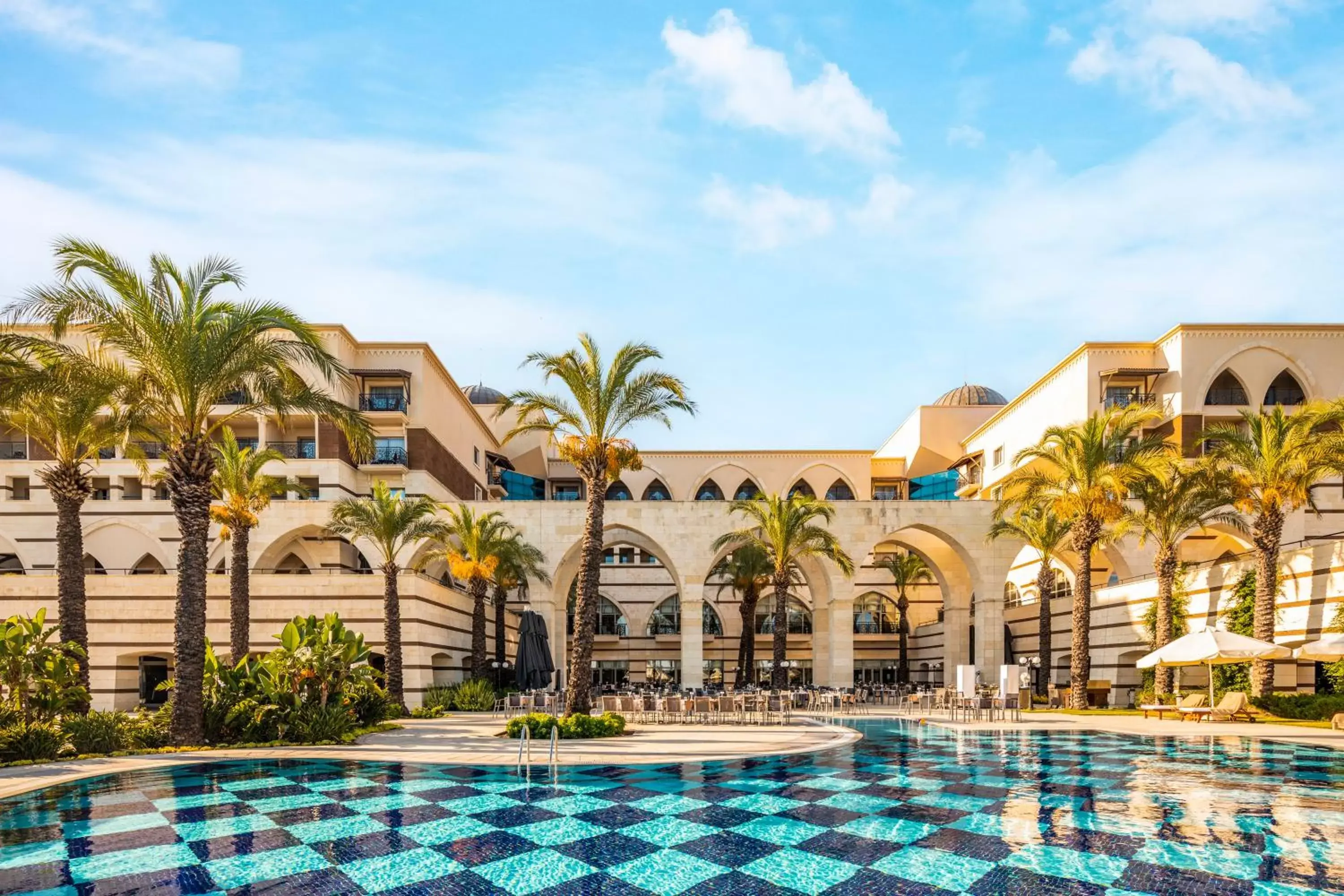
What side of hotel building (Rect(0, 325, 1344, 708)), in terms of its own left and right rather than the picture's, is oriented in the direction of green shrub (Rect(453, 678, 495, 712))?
front

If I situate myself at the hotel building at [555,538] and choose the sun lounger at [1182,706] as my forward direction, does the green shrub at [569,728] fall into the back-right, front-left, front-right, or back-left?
front-right

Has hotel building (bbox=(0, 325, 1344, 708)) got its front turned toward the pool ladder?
yes

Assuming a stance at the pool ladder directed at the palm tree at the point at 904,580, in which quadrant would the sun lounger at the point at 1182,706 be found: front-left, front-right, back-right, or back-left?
front-right

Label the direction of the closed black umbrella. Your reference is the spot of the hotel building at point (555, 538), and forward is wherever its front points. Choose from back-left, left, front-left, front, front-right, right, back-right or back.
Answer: front

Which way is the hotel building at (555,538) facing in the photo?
toward the camera

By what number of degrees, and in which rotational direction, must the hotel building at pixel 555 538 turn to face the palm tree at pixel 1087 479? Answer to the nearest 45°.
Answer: approximately 45° to its left

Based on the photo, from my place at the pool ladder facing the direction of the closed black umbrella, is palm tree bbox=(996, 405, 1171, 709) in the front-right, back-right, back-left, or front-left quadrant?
front-right

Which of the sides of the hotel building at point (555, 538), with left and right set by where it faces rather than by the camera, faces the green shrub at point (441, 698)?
front

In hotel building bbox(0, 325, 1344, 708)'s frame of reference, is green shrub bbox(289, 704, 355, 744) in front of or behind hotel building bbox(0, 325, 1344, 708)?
in front

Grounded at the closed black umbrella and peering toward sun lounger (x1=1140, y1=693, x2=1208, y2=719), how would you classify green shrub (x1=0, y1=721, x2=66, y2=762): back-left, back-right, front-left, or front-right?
back-right

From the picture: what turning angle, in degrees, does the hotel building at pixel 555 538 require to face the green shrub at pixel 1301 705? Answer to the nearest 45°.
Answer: approximately 45° to its left
